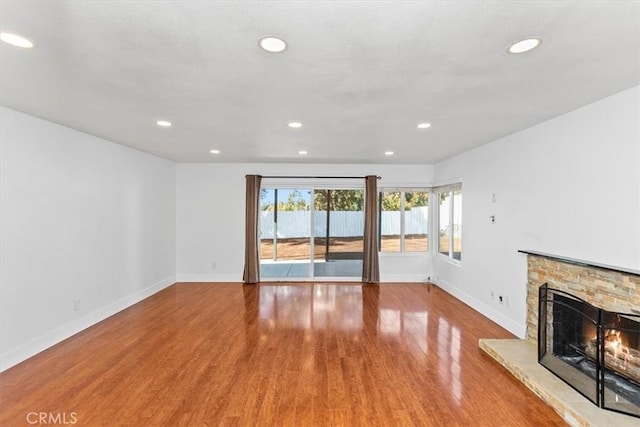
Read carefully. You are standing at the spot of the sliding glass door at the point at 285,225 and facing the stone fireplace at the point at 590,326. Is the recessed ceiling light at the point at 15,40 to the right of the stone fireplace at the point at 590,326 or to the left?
right

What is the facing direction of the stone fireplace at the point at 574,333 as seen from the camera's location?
facing the viewer and to the left of the viewer

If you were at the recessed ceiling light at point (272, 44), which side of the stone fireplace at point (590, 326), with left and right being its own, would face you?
front

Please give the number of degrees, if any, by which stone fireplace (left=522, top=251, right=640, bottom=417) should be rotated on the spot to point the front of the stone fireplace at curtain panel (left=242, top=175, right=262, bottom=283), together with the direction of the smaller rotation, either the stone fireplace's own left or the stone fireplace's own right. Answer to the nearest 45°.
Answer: approximately 45° to the stone fireplace's own right

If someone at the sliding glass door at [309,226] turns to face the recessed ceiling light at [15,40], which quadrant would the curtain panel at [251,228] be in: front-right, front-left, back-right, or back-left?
front-right

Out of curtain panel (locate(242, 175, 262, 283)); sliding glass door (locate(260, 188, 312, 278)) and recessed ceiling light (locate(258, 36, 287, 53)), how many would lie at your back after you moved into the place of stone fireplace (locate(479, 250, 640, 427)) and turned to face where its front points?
0

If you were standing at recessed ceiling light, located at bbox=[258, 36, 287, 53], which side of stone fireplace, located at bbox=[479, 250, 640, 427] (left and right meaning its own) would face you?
front

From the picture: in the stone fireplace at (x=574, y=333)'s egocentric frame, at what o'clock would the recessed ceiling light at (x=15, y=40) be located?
The recessed ceiling light is roughly at 12 o'clock from the stone fireplace.

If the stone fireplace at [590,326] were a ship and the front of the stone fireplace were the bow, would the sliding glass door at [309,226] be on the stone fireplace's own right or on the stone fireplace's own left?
on the stone fireplace's own right

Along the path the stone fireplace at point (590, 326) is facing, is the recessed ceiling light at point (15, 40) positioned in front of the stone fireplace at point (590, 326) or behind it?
in front

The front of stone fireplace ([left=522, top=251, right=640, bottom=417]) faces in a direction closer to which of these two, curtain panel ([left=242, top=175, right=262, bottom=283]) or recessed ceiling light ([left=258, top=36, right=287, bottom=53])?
the recessed ceiling light

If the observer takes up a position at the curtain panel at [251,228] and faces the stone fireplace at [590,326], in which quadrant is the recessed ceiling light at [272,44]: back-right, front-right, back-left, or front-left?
front-right

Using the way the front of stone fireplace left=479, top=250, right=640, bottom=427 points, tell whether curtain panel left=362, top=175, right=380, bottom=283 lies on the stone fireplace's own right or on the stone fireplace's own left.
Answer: on the stone fireplace's own right

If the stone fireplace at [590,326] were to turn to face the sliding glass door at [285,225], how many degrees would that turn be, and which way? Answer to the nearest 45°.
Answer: approximately 45° to its right

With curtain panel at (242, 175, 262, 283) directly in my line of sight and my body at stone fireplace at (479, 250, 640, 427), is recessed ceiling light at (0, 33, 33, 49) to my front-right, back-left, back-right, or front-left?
front-left
